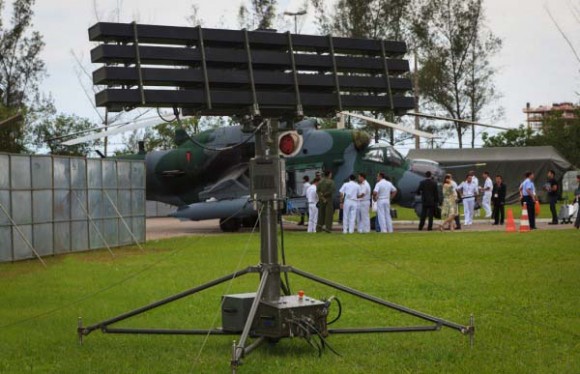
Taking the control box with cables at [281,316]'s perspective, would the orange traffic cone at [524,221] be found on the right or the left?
on its left

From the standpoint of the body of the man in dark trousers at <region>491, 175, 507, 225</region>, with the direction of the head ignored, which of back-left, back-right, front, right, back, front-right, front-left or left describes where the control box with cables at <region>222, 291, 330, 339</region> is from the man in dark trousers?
front

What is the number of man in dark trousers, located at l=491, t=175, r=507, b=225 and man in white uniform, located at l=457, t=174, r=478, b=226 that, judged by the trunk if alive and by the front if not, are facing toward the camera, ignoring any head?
2

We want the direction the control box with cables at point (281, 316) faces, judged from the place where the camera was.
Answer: facing the viewer and to the right of the viewer

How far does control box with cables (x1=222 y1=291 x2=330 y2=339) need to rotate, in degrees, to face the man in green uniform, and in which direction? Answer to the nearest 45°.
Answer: approximately 135° to its left

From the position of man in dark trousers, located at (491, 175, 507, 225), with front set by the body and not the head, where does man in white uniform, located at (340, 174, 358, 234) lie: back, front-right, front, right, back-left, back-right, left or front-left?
front-right

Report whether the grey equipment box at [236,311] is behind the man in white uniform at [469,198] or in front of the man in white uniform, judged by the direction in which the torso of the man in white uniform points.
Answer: in front

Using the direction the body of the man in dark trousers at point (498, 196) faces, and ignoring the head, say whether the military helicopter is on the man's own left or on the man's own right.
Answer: on the man's own right

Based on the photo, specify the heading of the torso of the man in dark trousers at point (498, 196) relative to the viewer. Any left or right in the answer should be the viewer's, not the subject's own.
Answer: facing the viewer

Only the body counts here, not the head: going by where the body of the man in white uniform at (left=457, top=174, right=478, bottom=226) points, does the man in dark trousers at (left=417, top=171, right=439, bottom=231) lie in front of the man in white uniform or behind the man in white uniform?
in front
